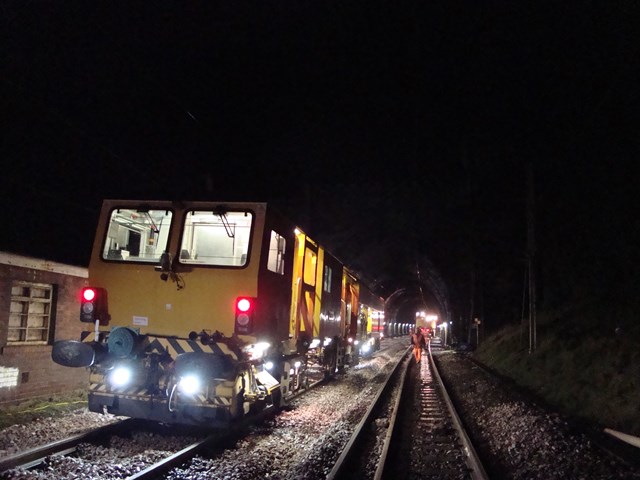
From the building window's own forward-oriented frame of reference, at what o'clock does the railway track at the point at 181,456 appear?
The railway track is roughly at 1 o'clock from the building window.

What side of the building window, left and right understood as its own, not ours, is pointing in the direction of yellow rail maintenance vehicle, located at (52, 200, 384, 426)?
front

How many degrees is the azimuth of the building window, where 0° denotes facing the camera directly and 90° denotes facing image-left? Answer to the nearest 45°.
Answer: approximately 315°

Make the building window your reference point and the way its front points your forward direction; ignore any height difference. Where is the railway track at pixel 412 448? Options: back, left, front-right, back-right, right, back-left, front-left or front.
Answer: front
